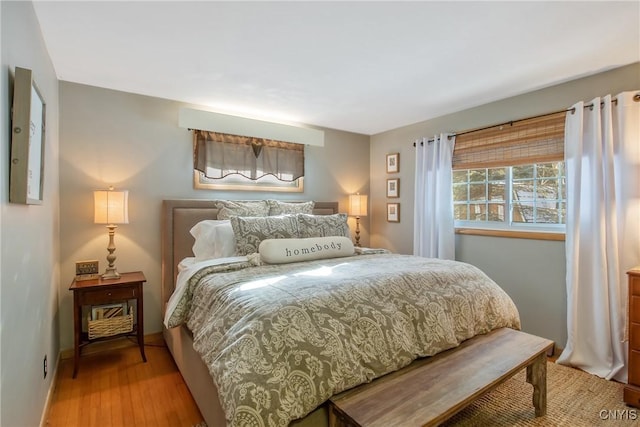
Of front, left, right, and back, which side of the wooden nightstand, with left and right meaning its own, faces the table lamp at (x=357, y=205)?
left

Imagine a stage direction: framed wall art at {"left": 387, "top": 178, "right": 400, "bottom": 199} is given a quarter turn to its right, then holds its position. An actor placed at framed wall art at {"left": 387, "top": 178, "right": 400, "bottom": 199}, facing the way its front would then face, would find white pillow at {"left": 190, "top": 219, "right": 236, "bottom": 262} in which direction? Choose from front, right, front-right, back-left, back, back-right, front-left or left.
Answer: left

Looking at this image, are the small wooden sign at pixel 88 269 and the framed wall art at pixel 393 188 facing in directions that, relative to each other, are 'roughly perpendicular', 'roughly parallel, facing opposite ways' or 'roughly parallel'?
roughly perpendicular

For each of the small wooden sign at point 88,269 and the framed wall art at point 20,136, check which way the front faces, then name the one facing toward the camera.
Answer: the small wooden sign

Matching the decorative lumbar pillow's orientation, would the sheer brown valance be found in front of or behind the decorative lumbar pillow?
behind

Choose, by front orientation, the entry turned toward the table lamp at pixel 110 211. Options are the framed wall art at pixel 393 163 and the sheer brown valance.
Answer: the framed wall art

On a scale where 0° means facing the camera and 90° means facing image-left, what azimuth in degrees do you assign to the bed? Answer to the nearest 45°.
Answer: approximately 315°

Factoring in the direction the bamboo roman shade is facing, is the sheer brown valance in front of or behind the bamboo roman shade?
in front

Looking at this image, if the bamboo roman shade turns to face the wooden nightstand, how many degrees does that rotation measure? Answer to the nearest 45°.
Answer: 0° — it already faces it

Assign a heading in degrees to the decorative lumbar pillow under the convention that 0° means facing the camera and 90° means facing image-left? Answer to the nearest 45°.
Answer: approximately 315°

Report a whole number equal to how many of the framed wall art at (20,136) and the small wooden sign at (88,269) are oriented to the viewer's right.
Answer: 1

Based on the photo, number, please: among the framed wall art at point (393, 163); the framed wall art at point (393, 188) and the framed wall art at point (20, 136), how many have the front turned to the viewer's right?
1

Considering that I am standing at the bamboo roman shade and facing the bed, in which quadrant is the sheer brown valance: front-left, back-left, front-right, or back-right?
front-right

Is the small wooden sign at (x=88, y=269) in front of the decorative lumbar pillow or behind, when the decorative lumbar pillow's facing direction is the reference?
behind

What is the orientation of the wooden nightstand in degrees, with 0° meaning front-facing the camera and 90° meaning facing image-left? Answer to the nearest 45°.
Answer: approximately 0°

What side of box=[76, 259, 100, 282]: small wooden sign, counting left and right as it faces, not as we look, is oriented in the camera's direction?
front

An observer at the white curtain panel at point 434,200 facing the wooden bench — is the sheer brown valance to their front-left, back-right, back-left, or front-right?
front-right

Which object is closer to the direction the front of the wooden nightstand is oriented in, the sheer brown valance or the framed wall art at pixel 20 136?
the framed wall art

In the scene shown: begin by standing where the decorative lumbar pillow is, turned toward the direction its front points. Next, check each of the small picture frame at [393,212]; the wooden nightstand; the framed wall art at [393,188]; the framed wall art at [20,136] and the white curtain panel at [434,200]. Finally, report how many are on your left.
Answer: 3

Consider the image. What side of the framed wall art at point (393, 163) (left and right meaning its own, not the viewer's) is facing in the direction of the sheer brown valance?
front

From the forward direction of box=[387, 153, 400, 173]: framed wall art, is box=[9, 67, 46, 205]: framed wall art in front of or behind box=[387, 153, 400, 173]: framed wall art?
in front

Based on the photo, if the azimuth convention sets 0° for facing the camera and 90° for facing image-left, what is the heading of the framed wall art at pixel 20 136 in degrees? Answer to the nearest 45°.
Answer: approximately 270°
